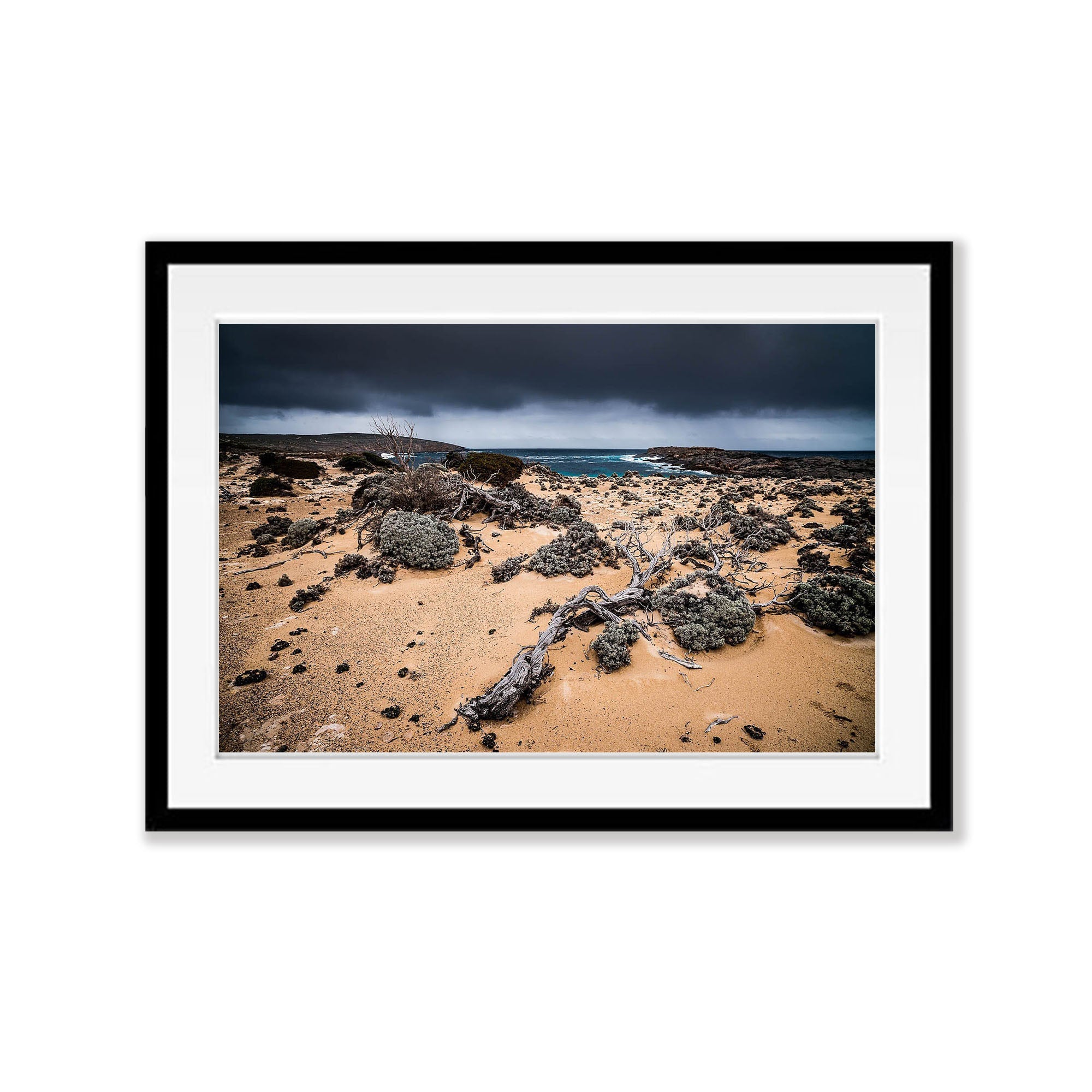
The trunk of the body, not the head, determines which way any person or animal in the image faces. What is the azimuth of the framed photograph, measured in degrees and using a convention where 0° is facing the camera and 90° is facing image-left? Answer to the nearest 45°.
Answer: approximately 0°
